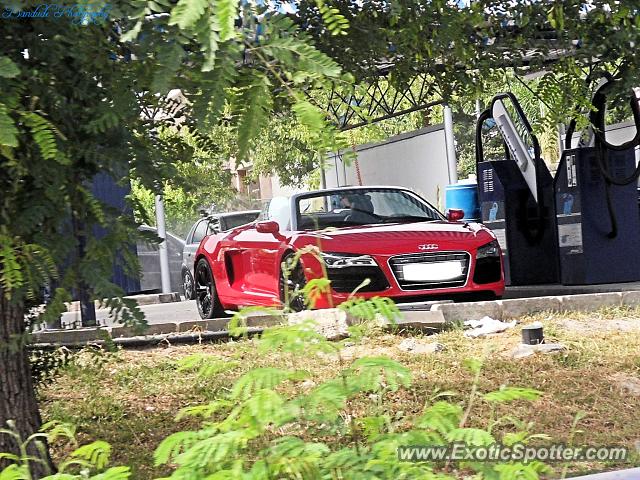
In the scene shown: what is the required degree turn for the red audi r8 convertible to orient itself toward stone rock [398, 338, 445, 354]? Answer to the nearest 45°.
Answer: approximately 45° to its right

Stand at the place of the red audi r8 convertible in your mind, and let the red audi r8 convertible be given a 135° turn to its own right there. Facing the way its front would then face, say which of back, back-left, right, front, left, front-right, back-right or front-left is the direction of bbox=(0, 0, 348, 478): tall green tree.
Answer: left

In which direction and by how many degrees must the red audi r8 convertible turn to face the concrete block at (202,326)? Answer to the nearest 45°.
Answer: approximately 135° to its right

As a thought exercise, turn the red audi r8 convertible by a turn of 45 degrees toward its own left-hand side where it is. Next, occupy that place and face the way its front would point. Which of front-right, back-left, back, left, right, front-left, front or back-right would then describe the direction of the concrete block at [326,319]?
right

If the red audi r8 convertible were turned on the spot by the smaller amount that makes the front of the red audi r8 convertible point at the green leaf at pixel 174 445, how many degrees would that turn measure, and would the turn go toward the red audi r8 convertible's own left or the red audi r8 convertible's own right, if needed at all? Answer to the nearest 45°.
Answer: approximately 45° to the red audi r8 convertible's own right

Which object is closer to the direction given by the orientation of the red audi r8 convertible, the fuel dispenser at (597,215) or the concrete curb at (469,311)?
the concrete curb

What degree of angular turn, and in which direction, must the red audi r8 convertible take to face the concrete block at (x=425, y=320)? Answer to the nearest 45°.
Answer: approximately 45° to its right

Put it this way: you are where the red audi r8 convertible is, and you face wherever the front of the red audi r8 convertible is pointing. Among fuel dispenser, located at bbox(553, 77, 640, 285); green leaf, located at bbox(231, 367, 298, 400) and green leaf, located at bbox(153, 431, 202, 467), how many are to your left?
1

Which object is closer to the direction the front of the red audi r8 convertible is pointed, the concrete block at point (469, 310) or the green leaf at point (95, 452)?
the concrete block

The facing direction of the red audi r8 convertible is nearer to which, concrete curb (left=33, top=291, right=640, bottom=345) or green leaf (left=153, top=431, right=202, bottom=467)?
the concrete curb

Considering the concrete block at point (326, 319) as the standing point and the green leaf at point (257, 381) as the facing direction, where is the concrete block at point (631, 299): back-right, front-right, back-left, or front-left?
back-left

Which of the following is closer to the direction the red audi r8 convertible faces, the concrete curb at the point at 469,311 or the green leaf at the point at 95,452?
the concrete curb

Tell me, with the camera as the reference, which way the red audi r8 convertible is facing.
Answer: facing the viewer and to the right of the viewer

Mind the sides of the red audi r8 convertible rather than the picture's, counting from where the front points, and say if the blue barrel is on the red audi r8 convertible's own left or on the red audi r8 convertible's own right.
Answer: on the red audi r8 convertible's own left

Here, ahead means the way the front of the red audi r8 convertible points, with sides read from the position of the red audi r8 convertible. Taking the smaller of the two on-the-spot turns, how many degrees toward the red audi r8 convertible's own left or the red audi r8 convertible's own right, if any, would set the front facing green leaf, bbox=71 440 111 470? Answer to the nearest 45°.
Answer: approximately 45° to the red audi r8 convertible's own right
